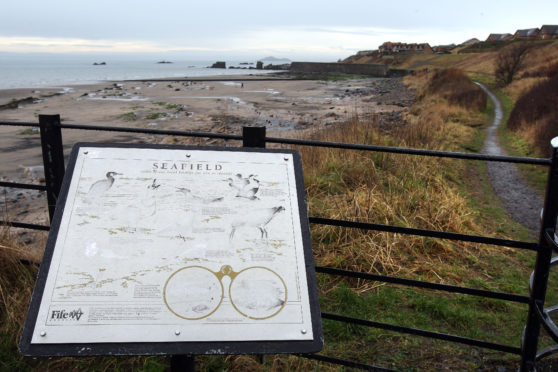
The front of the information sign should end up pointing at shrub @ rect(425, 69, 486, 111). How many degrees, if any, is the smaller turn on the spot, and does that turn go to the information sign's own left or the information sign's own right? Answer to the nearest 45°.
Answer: approximately 135° to the information sign's own left

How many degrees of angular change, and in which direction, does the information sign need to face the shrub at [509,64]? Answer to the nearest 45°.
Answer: approximately 135° to its left

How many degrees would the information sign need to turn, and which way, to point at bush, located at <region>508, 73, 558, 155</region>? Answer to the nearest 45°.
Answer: approximately 135° to its left

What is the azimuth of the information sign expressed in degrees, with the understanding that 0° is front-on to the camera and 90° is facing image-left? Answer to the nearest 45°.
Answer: approximately 0°

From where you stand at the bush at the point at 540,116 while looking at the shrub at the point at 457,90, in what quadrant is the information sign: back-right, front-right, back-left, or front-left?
back-left
